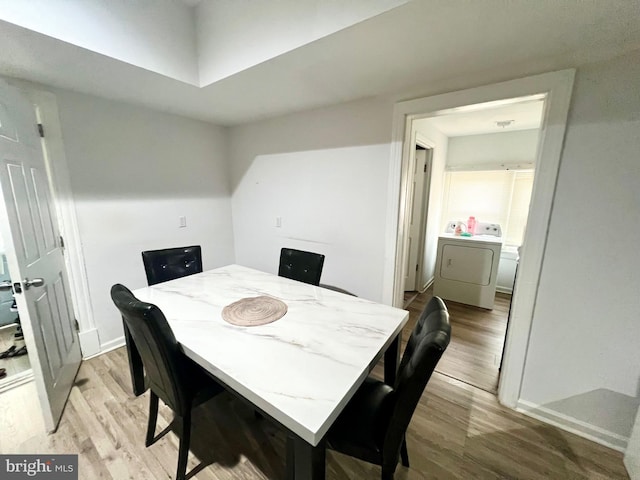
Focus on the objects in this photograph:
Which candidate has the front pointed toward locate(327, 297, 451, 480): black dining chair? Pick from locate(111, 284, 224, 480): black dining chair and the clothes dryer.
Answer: the clothes dryer

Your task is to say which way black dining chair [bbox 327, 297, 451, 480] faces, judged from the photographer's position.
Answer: facing to the left of the viewer

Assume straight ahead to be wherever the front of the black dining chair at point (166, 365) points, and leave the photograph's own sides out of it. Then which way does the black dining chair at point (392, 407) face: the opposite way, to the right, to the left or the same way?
to the left

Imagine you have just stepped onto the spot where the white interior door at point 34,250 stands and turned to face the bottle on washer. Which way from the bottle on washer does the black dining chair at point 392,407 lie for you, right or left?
right

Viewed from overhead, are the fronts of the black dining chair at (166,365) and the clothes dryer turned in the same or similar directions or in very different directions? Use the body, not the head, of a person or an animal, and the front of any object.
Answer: very different directions

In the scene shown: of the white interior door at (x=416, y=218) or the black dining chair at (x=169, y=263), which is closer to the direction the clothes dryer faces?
the black dining chair

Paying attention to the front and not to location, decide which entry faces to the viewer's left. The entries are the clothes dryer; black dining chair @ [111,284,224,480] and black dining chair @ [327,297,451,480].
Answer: black dining chair @ [327,297,451,480]

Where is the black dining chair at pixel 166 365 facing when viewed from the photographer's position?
facing away from the viewer and to the right of the viewer

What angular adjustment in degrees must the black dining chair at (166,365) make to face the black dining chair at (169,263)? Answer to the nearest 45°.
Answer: approximately 45° to its left

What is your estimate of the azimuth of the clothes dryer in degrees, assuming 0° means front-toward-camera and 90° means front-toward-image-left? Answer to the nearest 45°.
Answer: approximately 0°

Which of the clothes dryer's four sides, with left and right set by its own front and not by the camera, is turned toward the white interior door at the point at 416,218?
right

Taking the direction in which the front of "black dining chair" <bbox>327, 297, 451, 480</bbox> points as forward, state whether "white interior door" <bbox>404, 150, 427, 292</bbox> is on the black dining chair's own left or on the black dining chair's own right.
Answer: on the black dining chair's own right
